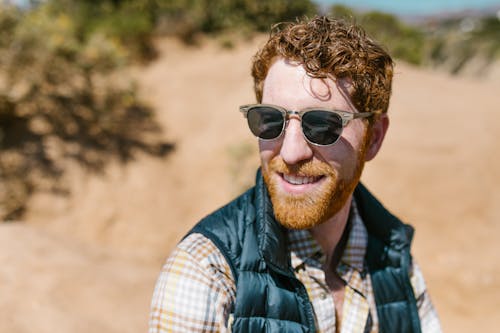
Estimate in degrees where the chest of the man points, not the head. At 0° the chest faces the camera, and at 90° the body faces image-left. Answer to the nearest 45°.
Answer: approximately 315°

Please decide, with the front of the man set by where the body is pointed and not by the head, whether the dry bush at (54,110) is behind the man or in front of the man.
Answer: behind
